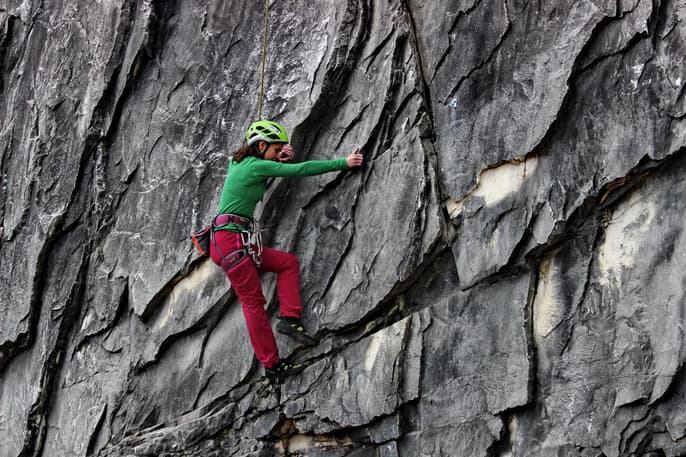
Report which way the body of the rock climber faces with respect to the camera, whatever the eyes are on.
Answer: to the viewer's right

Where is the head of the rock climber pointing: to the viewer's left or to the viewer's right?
to the viewer's right
